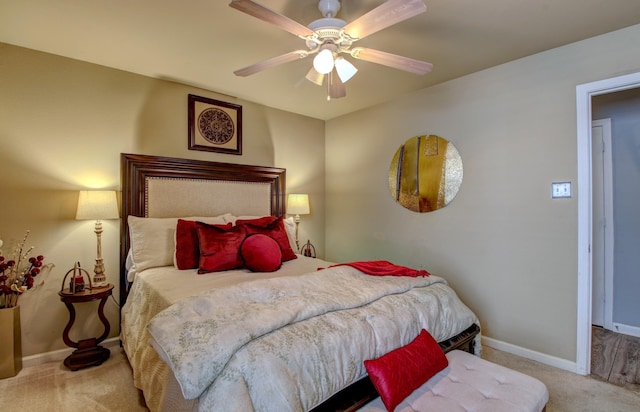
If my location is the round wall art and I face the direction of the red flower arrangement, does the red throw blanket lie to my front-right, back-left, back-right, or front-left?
front-left

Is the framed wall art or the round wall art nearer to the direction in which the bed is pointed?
the round wall art

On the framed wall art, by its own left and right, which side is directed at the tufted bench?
front

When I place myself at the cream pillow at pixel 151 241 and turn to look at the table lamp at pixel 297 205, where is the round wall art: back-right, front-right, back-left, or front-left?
front-right

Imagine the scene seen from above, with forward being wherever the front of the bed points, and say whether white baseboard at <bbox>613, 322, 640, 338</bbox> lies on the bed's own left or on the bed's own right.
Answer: on the bed's own left

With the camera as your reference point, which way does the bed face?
facing the viewer and to the right of the viewer

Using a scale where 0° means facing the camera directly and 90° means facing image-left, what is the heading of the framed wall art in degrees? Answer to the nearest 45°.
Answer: approximately 315°

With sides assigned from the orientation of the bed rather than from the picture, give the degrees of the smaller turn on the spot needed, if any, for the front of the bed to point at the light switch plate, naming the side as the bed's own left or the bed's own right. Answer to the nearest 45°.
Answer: approximately 45° to the bed's own left

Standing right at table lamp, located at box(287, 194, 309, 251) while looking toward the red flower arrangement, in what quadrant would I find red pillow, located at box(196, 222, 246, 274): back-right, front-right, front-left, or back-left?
front-left

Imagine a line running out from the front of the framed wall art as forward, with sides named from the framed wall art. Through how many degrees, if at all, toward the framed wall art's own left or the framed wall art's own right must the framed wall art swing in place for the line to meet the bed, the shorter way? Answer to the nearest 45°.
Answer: approximately 45° to the framed wall art's own right

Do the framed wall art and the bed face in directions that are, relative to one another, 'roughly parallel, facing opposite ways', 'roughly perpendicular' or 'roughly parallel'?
roughly parallel

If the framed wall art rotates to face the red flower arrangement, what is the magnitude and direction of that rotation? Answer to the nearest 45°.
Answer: approximately 90° to its right

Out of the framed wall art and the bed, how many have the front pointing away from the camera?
0

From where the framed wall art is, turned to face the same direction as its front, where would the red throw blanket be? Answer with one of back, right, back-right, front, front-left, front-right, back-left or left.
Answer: front
